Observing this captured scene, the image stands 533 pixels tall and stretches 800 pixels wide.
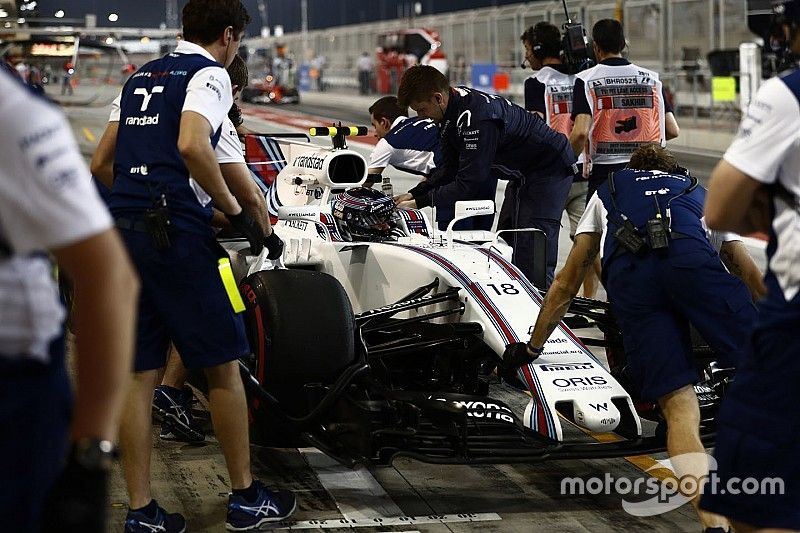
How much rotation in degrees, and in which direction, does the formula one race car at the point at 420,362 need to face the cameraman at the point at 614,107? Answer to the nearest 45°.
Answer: approximately 135° to its left

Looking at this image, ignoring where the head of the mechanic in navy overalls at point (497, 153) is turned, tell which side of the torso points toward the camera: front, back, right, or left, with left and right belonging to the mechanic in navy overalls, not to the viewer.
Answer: left

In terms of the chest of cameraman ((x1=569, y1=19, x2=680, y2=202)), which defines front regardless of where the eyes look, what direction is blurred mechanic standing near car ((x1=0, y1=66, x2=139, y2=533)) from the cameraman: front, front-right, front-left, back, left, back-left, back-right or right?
back

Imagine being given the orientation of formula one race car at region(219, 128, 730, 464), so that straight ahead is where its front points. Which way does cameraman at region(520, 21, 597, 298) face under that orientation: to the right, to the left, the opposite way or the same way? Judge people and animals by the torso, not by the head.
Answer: the opposite way

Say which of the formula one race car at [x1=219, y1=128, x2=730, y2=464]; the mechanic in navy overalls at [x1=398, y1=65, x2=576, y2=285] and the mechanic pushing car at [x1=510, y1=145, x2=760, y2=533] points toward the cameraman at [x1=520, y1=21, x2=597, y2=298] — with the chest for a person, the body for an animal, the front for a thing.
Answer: the mechanic pushing car

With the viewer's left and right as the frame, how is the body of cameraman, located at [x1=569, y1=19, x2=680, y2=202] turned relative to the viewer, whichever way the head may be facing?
facing away from the viewer

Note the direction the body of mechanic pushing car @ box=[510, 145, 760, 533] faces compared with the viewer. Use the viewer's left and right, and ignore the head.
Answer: facing away from the viewer

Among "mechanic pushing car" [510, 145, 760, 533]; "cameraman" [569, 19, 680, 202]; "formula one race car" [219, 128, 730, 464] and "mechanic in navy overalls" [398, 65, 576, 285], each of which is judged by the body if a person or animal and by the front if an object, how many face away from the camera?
2

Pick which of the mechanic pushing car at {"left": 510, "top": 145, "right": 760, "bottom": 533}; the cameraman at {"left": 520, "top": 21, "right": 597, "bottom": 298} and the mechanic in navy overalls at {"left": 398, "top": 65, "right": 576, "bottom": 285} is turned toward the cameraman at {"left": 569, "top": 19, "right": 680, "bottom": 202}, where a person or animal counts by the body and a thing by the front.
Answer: the mechanic pushing car

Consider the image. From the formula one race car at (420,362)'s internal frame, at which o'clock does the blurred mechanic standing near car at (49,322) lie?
The blurred mechanic standing near car is roughly at 2 o'clock from the formula one race car.

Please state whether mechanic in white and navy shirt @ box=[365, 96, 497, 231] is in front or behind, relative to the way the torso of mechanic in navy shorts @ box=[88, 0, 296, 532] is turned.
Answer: in front

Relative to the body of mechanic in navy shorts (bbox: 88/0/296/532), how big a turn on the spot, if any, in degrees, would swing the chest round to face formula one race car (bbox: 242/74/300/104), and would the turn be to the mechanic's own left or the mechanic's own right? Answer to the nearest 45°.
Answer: approximately 45° to the mechanic's own left

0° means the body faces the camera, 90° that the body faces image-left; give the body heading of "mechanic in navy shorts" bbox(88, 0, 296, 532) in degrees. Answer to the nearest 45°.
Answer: approximately 225°

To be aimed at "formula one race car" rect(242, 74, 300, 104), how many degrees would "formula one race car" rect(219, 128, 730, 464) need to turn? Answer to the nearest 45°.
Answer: approximately 135° to its left

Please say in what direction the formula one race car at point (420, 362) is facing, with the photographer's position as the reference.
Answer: facing the viewer and to the right of the viewer

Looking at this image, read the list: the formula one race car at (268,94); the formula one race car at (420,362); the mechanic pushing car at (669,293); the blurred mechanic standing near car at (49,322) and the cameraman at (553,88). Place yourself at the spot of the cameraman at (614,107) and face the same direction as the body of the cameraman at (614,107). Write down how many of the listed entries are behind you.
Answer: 3

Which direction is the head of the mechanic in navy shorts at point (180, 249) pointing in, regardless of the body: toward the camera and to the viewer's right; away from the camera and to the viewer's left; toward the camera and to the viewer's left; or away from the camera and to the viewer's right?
away from the camera and to the viewer's right
